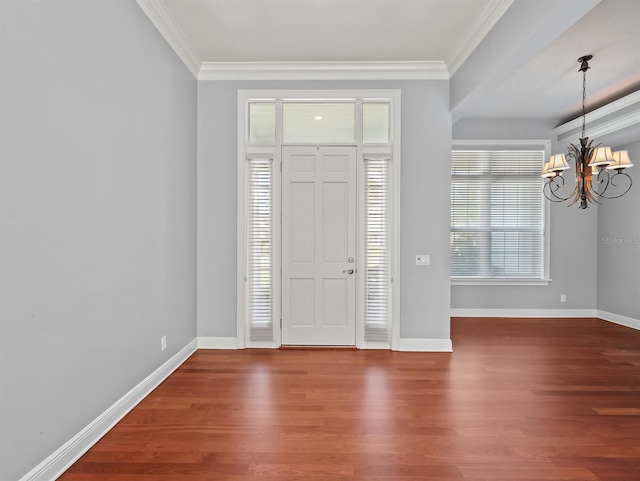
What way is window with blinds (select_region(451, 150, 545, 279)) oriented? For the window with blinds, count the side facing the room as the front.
toward the camera

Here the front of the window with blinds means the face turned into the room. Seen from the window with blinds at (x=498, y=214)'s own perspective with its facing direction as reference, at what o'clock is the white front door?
The white front door is roughly at 1 o'clock from the window with blinds.

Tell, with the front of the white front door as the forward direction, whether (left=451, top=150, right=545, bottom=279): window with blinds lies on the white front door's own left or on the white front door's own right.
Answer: on the white front door's own left

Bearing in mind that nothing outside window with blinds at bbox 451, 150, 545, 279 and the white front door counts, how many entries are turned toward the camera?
2

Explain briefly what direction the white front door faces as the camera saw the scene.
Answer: facing the viewer
